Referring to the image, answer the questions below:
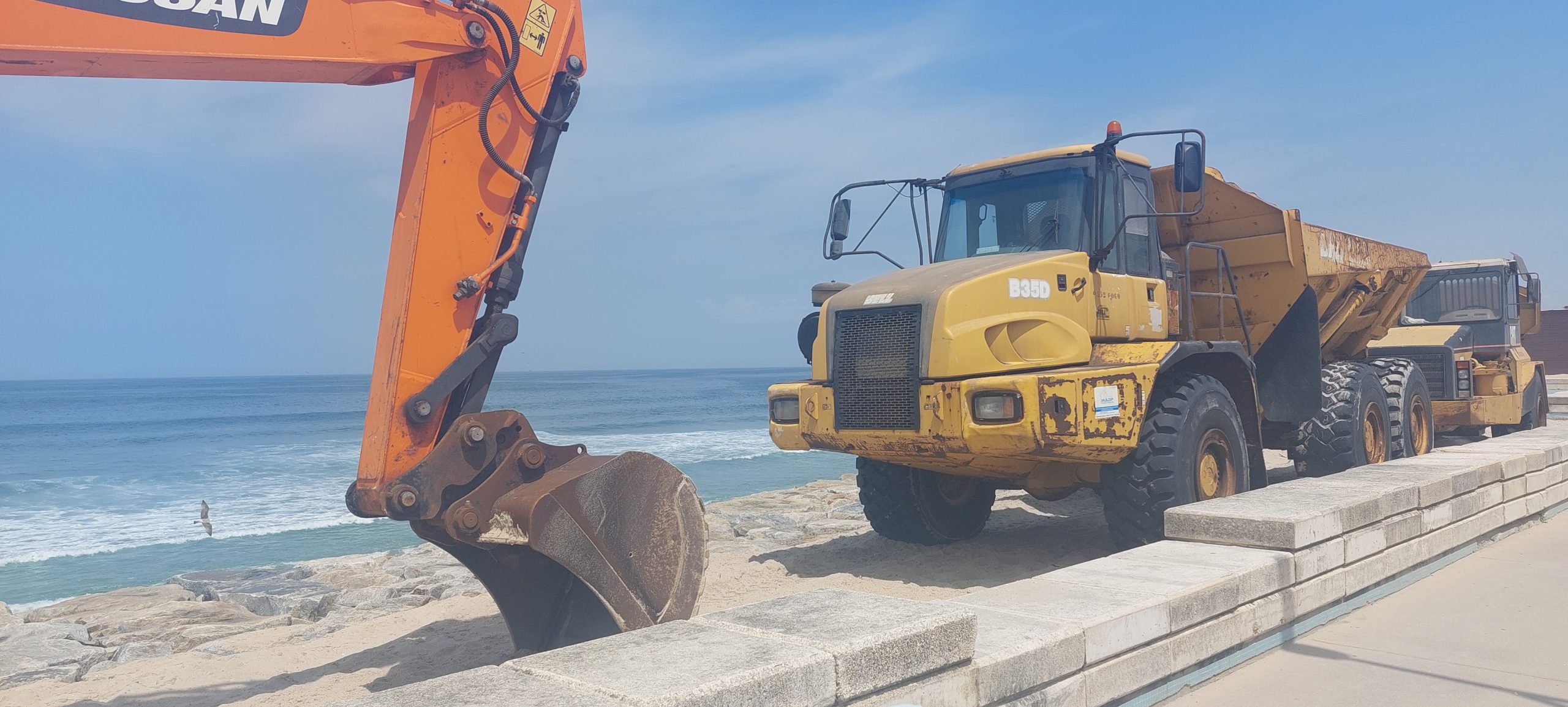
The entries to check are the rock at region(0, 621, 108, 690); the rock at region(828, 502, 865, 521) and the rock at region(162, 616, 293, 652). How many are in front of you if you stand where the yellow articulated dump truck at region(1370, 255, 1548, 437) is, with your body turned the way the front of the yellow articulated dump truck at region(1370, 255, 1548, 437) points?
3

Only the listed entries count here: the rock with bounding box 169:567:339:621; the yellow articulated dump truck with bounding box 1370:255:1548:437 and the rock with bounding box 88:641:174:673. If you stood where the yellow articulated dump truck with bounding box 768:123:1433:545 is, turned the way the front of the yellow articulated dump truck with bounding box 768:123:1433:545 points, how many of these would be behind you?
1

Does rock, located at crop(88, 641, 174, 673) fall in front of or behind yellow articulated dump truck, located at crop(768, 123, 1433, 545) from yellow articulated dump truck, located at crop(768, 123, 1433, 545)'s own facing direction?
in front

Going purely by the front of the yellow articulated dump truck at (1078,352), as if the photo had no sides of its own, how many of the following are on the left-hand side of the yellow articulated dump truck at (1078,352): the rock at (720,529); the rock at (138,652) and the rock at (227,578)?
0

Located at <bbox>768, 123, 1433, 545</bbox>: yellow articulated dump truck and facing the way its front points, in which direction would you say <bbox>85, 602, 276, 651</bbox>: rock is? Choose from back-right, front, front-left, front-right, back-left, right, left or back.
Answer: front-right

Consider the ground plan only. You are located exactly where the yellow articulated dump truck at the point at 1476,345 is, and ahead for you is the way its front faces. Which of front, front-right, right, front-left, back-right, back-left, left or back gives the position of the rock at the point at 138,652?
front

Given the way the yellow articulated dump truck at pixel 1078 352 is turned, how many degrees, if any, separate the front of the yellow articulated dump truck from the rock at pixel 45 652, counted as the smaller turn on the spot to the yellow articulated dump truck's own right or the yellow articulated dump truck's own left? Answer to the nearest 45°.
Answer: approximately 45° to the yellow articulated dump truck's own right

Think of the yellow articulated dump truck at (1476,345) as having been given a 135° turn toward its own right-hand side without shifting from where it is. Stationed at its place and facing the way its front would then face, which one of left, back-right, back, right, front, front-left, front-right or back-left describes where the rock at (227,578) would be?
back-left

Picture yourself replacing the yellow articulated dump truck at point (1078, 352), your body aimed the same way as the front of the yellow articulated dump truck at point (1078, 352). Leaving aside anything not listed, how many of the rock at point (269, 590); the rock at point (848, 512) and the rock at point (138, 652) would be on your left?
0

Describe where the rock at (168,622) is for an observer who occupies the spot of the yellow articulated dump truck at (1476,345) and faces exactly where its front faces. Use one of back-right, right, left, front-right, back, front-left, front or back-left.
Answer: front

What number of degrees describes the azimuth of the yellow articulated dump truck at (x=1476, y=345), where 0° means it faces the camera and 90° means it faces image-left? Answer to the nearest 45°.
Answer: approximately 45°

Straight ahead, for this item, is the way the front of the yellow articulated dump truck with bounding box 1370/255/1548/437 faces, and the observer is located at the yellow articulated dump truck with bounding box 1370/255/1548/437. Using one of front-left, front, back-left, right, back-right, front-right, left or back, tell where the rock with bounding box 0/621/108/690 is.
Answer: front

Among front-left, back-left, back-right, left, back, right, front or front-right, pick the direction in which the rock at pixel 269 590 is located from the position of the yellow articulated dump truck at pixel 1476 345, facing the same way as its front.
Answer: front

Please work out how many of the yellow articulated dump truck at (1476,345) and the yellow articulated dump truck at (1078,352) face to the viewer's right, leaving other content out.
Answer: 0

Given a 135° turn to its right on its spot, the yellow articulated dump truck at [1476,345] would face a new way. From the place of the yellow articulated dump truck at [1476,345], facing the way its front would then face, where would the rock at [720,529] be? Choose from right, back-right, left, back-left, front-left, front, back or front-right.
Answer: back-left

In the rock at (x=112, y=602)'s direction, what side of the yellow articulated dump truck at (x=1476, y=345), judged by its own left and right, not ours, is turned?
front

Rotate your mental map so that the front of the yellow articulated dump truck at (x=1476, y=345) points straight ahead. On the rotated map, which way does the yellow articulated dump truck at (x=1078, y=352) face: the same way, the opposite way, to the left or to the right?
the same way
